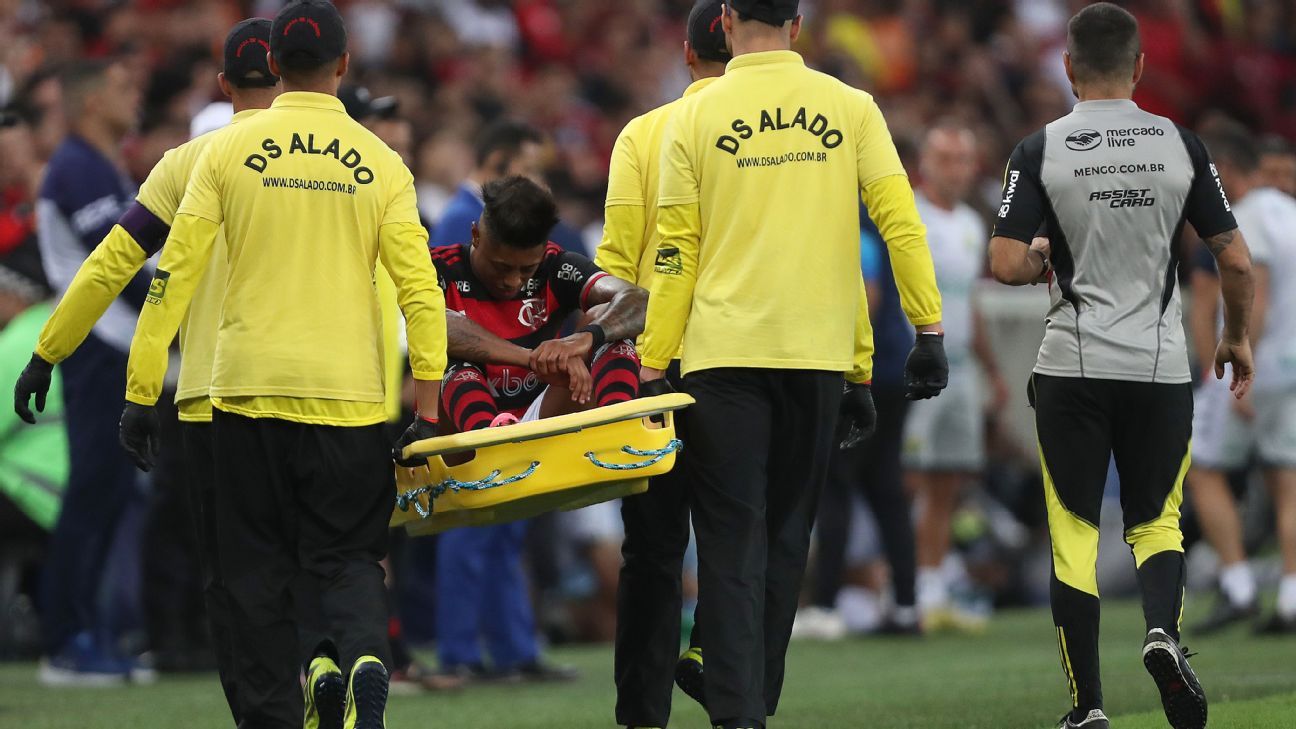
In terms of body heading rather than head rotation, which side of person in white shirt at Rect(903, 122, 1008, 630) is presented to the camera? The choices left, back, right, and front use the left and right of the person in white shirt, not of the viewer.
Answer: front

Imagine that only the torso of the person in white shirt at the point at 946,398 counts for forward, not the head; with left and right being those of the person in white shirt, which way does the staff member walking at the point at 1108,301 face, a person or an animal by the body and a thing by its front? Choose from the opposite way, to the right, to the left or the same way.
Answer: the opposite way

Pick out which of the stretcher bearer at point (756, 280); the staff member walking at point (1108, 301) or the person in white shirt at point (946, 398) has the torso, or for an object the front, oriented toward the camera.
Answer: the person in white shirt

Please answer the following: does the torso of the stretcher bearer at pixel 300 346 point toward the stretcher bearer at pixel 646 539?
no

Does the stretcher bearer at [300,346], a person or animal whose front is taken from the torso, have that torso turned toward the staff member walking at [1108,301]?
no

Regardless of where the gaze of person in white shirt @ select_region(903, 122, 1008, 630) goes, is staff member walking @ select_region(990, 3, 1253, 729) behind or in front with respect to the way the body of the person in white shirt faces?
in front

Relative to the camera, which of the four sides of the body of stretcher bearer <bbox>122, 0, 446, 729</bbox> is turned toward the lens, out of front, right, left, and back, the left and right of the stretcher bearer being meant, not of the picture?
back

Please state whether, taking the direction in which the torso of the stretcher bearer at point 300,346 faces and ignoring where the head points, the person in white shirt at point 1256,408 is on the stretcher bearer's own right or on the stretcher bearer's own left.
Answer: on the stretcher bearer's own right

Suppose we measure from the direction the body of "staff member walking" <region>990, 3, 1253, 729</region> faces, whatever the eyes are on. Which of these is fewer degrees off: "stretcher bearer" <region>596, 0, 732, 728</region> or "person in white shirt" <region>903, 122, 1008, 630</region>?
the person in white shirt

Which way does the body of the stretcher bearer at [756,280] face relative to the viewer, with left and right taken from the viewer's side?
facing away from the viewer

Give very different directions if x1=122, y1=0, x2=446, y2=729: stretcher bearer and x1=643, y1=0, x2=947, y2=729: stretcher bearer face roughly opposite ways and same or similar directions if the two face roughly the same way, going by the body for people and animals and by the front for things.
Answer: same or similar directions

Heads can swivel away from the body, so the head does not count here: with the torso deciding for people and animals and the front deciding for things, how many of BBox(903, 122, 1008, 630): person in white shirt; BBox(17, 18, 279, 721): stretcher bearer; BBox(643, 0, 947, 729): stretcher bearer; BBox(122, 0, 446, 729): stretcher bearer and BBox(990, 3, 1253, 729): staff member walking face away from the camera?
4

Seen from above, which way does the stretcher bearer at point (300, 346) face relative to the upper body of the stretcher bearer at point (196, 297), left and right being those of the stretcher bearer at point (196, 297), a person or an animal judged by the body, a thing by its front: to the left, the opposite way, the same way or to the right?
the same way

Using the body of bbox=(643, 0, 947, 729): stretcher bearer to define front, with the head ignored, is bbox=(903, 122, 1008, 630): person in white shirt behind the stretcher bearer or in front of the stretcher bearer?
in front

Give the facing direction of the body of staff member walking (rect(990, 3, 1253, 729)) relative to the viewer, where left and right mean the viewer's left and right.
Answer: facing away from the viewer

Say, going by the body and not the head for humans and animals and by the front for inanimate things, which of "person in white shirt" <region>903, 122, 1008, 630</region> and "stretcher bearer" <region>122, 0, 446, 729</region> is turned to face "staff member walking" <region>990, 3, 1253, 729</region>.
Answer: the person in white shirt

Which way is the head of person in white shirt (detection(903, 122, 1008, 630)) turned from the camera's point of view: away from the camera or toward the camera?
toward the camera

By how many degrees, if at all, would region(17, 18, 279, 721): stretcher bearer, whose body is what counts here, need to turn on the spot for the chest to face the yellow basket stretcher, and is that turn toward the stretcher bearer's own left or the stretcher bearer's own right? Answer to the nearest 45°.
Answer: approximately 135° to the stretcher bearer's own right

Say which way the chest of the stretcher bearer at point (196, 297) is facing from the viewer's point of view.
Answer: away from the camera
